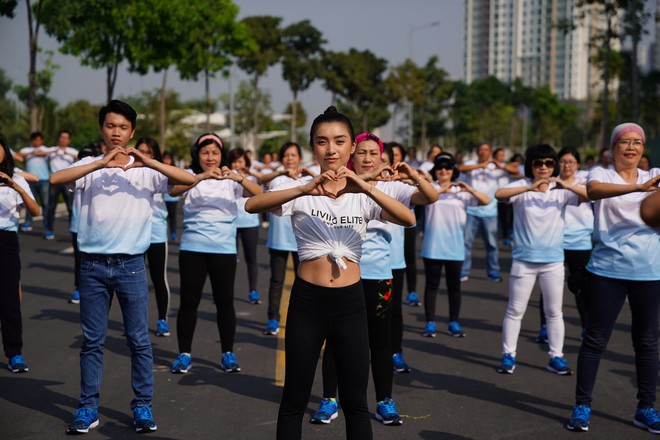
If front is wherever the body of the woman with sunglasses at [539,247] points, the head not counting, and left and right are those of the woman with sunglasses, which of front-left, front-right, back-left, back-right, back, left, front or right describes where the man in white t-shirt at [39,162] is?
back-right

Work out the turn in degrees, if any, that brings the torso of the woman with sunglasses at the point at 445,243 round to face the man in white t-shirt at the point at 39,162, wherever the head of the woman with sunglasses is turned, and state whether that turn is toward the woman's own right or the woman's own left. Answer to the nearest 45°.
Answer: approximately 135° to the woman's own right

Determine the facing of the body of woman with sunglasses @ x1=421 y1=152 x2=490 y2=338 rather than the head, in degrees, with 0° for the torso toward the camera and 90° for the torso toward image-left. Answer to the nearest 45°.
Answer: approximately 0°

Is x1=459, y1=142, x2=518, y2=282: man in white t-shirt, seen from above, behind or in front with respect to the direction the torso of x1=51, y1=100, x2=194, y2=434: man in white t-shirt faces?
behind

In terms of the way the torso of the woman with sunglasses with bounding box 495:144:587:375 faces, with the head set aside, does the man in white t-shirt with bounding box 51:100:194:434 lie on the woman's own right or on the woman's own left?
on the woman's own right
